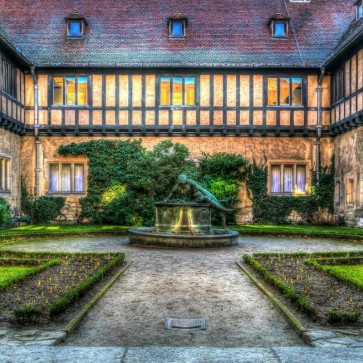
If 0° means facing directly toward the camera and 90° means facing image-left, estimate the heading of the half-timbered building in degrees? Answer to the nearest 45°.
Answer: approximately 0°

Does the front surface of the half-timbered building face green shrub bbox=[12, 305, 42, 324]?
yes

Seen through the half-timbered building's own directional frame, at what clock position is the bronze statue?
The bronze statue is roughly at 12 o'clock from the half-timbered building.

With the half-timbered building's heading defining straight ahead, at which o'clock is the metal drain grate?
The metal drain grate is roughly at 12 o'clock from the half-timbered building.

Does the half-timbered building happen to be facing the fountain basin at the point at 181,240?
yes

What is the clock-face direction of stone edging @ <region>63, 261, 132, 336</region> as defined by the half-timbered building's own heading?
The stone edging is roughly at 12 o'clock from the half-timbered building.

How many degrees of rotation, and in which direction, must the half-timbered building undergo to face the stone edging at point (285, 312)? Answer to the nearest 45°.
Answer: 0° — it already faces it
